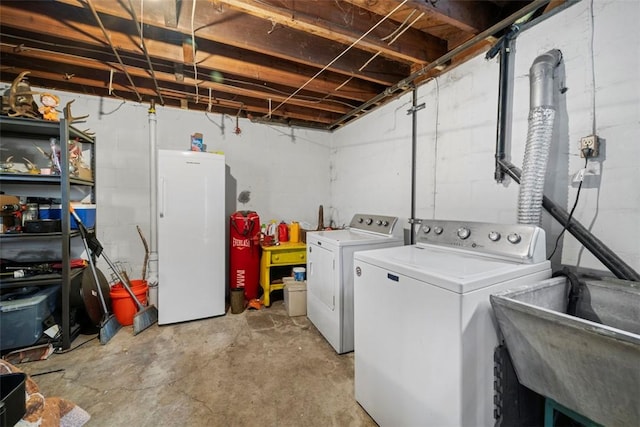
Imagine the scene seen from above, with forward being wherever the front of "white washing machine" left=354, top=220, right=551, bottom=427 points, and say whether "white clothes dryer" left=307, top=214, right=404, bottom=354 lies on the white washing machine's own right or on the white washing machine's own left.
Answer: on the white washing machine's own right

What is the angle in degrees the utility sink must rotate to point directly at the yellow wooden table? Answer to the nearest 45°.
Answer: approximately 45° to its right

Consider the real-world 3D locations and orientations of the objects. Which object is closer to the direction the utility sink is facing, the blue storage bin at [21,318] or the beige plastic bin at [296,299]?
the blue storage bin

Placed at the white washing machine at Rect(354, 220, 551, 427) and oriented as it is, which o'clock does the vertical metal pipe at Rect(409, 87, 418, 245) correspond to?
The vertical metal pipe is roughly at 4 o'clock from the white washing machine.

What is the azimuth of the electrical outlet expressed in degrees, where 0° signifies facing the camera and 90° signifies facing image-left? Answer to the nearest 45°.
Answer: approximately 45°

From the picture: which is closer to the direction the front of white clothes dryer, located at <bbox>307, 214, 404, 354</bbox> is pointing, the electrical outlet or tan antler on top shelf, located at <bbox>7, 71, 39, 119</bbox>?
the tan antler on top shelf
